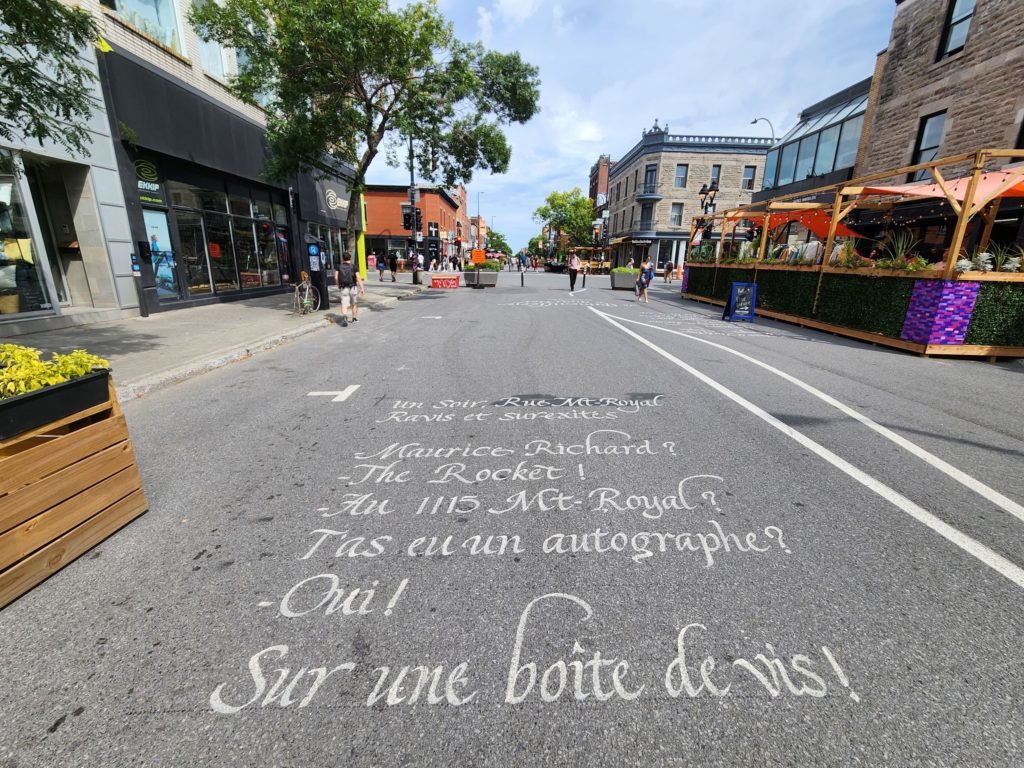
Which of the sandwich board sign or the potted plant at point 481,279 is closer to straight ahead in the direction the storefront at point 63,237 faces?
the sandwich board sign

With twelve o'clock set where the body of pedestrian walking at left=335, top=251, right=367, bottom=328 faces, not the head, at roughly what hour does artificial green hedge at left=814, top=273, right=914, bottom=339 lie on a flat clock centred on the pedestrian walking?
The artificial green hedge is roughly at 4 o'clock from the pedestrian walking.

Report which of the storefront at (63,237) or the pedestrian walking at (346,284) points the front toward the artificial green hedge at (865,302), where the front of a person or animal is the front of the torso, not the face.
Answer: the storefront

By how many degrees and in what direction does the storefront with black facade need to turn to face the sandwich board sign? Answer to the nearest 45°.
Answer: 0° — it already faces it

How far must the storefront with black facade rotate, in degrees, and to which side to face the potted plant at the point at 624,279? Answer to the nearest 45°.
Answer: approximately 45° to its left

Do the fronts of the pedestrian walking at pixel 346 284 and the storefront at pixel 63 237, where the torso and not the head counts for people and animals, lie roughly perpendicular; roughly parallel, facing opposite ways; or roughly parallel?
roughly perpendicular

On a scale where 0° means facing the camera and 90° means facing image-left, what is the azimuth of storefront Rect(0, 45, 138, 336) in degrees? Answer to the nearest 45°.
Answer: approximately 315°

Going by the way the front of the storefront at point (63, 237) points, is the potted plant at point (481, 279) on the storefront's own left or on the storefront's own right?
on the storefront's own left

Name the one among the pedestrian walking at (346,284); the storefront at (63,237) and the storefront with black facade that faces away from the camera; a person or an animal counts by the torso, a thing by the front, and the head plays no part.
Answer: the pedestrian walking

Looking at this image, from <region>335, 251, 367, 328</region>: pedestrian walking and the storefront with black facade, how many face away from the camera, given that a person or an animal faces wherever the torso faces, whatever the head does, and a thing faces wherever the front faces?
1

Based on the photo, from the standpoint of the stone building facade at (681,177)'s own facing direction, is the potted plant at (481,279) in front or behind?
in front

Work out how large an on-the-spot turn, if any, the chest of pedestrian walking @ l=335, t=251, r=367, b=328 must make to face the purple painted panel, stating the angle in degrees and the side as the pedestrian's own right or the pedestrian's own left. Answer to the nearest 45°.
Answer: approximately 135° to the pedestrian's own right

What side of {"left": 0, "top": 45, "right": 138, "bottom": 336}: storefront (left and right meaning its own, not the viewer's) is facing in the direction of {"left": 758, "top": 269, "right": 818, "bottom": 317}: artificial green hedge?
front

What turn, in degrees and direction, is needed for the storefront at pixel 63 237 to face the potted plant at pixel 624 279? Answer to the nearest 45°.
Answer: approximately 45° to its left

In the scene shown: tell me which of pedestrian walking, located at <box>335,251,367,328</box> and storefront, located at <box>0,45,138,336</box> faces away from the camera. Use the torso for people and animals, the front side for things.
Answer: the pedestrian walking

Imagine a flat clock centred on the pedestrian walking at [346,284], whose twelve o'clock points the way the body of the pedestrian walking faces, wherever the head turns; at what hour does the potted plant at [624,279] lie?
The potted plant is roughly at 2 o'clock from the pedestrian walking.

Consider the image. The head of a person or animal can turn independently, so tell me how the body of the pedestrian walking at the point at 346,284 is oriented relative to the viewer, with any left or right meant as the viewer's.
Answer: facing away from the viewer

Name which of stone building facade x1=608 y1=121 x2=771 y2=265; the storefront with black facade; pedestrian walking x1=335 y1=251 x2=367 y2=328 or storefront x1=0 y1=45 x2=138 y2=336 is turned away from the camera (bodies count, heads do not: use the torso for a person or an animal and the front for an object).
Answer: the pedestrian walking

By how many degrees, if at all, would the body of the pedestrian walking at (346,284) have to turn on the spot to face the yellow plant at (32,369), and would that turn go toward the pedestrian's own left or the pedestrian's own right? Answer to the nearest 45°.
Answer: approximately 180°
